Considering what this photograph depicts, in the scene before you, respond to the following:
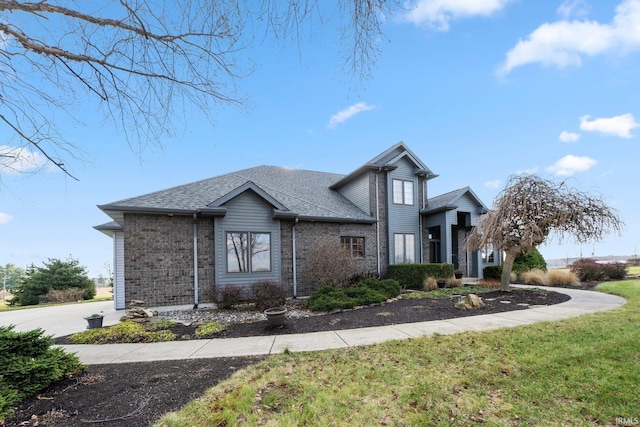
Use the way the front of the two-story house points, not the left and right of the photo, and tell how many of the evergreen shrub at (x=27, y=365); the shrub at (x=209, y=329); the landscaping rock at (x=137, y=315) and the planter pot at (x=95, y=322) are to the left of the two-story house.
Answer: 0

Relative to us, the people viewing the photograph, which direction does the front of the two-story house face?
facing the viewer and to the right of the viewer

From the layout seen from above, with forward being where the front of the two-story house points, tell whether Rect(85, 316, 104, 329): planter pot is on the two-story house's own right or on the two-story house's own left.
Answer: on the two-story house's own right

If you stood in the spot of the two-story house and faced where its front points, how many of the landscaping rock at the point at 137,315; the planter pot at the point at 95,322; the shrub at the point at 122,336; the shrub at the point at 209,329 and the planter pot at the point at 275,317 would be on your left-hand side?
0

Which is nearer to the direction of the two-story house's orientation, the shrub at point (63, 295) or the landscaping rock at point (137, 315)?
the landscaping rock

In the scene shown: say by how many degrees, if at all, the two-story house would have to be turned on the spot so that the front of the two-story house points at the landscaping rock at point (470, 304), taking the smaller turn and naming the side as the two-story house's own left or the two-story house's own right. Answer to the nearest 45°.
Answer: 0° — it already faces it

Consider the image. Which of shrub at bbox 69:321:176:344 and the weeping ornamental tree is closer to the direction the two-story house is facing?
the weeping ornamental tree
